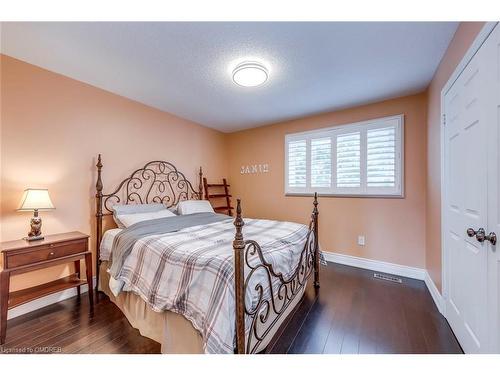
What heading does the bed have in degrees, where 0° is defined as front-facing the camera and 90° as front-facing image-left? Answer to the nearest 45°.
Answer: approximately 315°

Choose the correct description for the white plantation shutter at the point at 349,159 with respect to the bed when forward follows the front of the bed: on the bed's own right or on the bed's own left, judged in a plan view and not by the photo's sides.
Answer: on the bed's own left

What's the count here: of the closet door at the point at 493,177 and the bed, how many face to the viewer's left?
1

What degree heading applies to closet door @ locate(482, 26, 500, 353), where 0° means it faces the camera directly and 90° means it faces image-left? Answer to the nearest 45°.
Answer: approximately 90°

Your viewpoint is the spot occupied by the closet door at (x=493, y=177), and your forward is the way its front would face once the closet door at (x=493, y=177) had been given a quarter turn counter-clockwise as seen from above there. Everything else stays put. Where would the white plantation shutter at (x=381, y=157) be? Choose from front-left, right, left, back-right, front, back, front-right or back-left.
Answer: back-right

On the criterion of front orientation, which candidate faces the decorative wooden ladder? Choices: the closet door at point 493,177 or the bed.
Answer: the closet door
